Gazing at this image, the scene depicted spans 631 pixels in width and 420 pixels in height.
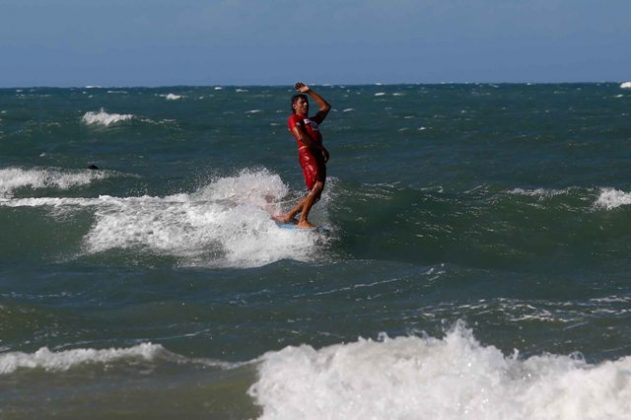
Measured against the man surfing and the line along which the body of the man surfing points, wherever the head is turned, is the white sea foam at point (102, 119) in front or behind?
behind

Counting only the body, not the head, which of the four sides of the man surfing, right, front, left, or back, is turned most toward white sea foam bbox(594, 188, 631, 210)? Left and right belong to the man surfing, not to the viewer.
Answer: left

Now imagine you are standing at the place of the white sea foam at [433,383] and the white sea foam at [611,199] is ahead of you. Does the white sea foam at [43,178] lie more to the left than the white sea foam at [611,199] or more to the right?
left

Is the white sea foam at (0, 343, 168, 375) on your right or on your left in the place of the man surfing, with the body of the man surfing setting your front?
on your right

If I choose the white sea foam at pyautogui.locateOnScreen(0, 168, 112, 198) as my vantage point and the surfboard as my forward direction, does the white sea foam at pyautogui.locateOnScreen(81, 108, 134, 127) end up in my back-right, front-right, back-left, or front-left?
back-left

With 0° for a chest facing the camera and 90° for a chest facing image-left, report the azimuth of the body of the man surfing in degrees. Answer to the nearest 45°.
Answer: approximately 315°

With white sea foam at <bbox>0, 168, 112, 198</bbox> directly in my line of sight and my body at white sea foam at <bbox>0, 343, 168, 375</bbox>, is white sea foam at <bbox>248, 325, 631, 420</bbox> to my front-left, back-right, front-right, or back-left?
back-right

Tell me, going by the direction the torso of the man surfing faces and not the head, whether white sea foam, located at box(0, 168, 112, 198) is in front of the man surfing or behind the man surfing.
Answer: behind
